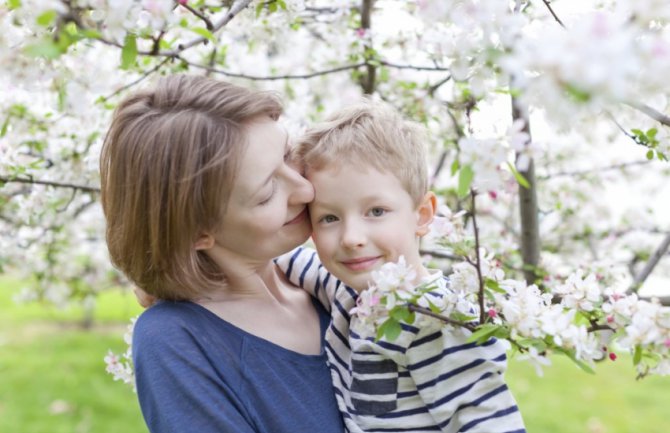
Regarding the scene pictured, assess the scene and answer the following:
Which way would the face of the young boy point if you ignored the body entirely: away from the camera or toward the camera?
toward the camera

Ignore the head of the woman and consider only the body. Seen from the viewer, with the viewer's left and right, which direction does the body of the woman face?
facing the viewer and to the right of the viewer

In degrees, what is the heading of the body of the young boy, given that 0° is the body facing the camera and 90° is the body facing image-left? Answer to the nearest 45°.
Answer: approximately 45°

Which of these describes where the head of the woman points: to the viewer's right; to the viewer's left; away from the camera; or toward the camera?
to the viewer's right
